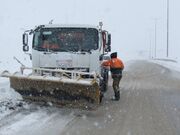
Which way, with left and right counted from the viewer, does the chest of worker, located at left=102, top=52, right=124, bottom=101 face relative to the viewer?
facing away from the viewer and to the left of the viewer

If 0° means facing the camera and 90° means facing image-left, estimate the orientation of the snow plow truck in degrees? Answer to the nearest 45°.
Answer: approximately 0°

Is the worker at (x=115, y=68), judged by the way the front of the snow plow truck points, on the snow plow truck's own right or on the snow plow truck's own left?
on the snow plow truck's own left

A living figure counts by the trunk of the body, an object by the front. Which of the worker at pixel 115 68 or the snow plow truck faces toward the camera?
the snow plow truck

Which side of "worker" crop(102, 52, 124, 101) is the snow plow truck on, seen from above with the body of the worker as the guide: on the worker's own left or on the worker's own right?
on the worker's own left
